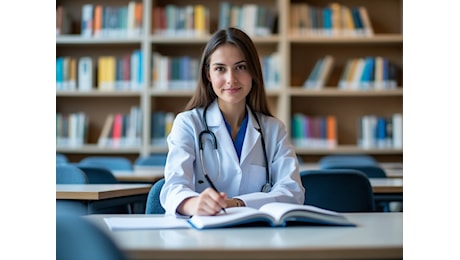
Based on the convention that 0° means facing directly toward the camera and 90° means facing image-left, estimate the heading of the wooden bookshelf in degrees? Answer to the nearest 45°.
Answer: approximately 0°

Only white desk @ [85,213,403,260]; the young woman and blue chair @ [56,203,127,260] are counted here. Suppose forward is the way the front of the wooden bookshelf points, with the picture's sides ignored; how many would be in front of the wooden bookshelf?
3

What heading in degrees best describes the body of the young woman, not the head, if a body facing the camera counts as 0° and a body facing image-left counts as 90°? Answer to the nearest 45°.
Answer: approximately 0°

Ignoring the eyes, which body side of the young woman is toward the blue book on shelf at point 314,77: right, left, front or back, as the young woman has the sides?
back

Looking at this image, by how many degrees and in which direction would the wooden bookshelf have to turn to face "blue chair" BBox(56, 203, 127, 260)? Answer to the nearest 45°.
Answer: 0° — it already faces it

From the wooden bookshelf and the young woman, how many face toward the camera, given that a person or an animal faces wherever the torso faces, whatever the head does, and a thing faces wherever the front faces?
2

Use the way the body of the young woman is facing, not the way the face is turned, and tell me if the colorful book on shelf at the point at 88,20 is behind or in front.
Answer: behind

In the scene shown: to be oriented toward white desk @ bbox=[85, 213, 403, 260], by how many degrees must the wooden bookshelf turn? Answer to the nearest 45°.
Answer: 0° — it already faces it

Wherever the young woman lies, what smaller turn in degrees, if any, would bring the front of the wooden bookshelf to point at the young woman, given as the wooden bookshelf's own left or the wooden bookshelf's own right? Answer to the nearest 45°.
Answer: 0° — it already faces them
